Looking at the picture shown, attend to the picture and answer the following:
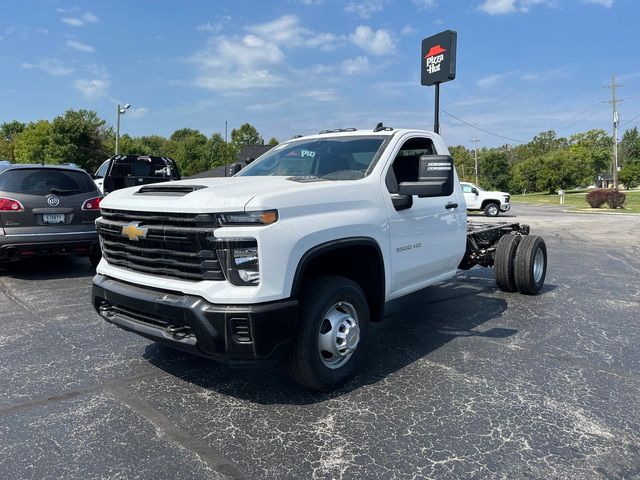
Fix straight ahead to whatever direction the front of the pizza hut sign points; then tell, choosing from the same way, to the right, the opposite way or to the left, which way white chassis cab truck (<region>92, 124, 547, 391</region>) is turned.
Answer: the same way

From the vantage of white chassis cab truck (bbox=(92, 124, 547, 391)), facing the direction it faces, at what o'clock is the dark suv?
The dark suv is roughly at 3 o'clock from the white chassis cab truck.

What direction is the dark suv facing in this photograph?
away from the camera

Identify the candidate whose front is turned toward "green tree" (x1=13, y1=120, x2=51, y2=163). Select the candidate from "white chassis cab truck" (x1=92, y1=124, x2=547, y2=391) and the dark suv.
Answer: the dark suv

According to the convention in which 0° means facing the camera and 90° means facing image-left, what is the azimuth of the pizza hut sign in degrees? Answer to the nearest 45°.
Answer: approximately 45°

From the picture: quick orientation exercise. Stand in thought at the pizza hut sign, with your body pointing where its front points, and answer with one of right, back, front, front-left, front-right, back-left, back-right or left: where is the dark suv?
front

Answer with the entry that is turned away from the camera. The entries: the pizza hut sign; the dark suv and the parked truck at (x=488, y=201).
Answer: the dark suv

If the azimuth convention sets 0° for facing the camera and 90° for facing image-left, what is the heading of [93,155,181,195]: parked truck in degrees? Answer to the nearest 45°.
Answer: approximately 135°

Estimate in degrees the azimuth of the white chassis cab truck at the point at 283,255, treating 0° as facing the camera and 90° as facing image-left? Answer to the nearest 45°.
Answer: approximately 45°

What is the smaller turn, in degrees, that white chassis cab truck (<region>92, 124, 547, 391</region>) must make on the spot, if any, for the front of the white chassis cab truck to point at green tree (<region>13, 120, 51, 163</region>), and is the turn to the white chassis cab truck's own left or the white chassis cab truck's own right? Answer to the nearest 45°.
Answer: approximately 90° to the white chassis cab truck's own right

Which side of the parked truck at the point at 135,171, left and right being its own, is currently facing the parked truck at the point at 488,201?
right

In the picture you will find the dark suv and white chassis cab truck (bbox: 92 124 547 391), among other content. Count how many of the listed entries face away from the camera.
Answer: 1

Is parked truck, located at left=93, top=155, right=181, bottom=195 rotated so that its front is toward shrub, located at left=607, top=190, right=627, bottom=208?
no

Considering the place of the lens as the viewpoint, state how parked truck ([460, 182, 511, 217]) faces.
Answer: facing the viewer and to the right of the viewer

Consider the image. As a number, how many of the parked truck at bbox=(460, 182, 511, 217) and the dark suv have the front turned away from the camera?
1

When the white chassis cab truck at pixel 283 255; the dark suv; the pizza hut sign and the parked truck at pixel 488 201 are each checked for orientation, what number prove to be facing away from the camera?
1

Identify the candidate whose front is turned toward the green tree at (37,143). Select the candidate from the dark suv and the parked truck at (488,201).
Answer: the dark suv
